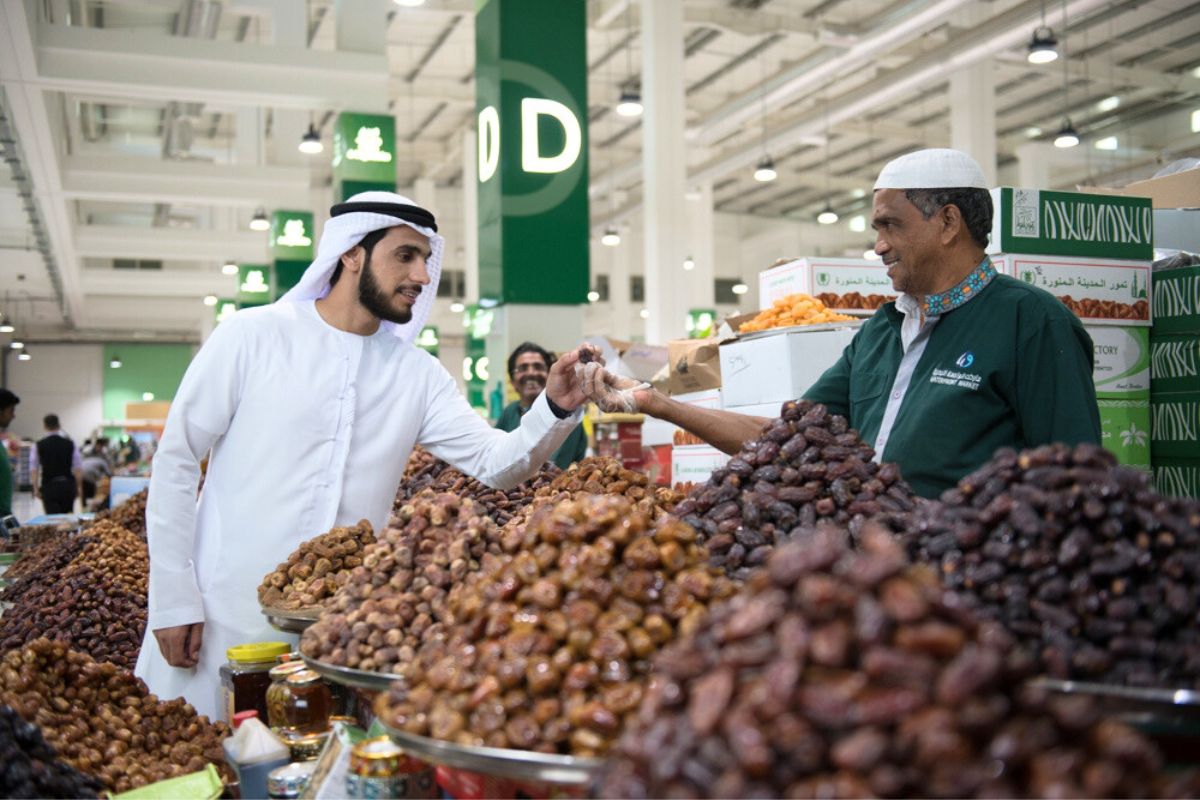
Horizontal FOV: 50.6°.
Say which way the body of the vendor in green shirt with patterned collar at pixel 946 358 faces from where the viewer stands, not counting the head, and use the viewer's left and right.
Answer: facing the viewer and to the left of the viewer

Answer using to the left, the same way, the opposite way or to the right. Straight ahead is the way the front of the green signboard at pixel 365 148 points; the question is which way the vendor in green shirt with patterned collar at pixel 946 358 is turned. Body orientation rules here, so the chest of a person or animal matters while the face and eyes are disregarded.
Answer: to the right

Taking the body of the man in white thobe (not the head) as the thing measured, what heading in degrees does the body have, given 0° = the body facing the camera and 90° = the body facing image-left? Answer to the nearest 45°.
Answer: approximately 315°

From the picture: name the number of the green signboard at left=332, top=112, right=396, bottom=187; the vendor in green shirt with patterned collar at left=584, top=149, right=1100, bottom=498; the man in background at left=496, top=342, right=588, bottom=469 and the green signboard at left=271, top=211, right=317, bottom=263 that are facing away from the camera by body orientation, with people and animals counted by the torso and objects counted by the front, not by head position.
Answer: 0

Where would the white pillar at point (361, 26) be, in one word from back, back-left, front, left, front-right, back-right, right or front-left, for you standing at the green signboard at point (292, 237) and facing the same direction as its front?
front

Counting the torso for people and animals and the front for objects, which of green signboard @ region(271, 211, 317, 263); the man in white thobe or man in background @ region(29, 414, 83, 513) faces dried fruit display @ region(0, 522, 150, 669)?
the green signboard

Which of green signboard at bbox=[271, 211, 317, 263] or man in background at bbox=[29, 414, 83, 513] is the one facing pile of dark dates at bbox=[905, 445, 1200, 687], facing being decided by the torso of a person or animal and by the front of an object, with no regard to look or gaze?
the green signboard

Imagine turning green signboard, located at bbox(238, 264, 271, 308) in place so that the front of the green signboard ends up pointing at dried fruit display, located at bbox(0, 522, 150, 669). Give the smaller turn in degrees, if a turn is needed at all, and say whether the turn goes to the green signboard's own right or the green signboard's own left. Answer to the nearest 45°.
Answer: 0° — it already faces it

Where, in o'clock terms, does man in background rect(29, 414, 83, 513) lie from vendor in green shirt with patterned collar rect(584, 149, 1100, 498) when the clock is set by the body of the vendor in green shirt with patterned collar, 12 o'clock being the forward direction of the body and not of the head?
The man in background is roughly at 3 o'clock from the vendor in green shirt with patterned collar.

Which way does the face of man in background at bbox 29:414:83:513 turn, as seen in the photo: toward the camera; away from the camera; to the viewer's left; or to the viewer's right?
away from the camera

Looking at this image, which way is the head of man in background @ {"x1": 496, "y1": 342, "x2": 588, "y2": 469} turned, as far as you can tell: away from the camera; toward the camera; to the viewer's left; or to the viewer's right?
toward the camera

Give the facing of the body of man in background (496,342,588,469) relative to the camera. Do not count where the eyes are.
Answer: toward the camera

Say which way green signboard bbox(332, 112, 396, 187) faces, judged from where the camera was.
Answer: facing the viewer

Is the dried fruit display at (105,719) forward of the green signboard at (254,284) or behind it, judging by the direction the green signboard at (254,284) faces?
forward

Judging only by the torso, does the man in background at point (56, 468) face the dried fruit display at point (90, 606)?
no

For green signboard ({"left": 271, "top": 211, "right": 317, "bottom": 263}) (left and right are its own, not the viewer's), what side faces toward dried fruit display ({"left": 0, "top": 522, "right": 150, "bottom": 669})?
front
